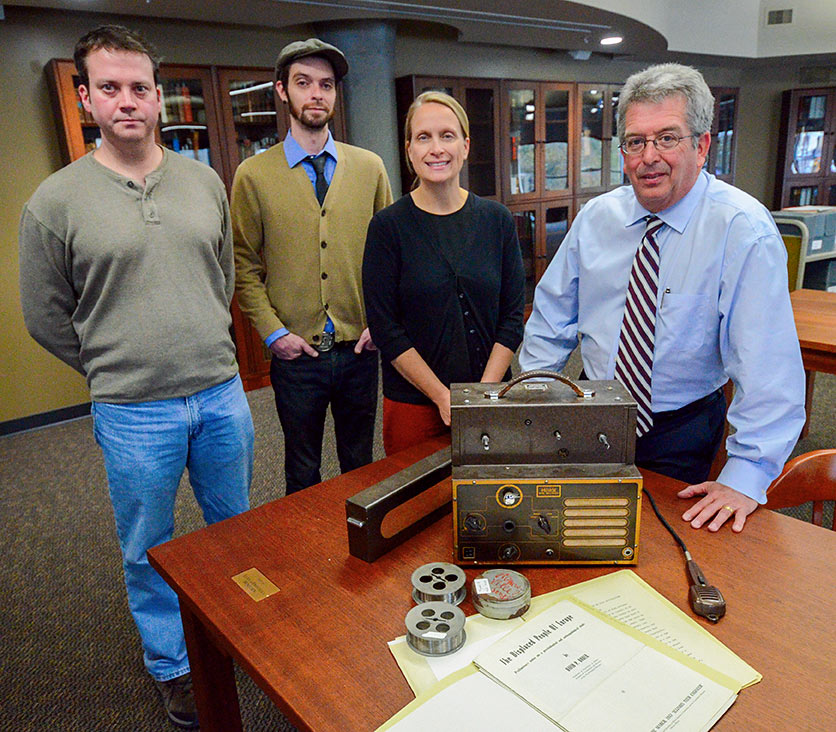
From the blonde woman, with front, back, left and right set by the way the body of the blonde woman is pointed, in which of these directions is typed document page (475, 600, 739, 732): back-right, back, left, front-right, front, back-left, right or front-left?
front

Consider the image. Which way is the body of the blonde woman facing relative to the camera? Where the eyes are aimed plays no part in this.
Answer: toward the camera

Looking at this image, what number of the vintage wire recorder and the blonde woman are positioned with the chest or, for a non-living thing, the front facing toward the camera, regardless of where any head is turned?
2

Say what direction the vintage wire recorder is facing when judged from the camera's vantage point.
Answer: facing the viewer

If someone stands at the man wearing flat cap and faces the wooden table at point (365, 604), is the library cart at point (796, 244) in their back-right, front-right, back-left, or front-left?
back-left

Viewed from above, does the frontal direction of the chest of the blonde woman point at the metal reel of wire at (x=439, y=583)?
yes

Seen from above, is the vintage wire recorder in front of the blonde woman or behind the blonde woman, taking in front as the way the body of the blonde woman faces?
in front

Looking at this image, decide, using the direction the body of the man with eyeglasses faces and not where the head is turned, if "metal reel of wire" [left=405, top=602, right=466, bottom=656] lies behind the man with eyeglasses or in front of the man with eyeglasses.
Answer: in front

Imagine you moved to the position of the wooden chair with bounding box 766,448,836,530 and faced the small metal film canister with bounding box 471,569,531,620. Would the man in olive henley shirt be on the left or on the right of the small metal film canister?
right

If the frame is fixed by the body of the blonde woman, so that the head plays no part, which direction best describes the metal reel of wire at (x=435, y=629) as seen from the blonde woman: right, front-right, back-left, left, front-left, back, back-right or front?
front
